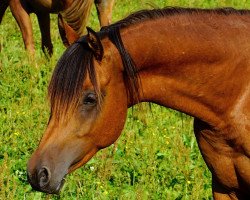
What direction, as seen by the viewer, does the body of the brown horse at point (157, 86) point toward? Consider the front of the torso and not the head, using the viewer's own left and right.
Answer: facing to the left of the viewer
